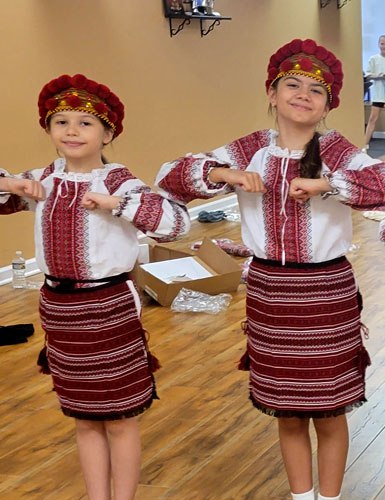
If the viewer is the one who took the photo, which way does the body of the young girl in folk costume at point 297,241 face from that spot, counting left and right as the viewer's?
facing the viewer

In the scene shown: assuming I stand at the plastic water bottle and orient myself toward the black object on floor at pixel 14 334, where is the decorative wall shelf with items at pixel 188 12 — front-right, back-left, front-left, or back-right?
back-left

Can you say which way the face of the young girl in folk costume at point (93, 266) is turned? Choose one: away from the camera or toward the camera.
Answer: toward the camera

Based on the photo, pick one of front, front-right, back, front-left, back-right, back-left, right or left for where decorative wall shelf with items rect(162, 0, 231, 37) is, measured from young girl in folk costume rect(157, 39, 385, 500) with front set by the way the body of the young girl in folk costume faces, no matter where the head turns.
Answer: back

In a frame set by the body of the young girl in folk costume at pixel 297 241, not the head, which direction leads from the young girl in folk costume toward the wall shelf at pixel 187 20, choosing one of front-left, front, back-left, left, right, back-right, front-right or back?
back

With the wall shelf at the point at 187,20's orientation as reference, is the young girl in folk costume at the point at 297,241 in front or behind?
in front

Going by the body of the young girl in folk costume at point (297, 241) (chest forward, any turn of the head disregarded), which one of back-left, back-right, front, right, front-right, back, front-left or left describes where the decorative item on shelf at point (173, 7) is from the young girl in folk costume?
back

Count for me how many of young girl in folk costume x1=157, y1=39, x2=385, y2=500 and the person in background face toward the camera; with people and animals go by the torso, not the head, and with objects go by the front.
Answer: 2

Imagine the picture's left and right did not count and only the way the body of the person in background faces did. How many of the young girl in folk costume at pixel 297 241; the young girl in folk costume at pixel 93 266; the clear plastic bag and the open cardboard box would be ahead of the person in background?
4

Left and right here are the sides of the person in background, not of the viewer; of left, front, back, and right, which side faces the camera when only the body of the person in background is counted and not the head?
front

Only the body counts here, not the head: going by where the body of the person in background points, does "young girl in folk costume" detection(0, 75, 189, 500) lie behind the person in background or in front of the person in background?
in front

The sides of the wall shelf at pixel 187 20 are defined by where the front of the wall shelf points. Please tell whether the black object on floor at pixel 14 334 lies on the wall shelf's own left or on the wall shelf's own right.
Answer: on the wall shelf's own right

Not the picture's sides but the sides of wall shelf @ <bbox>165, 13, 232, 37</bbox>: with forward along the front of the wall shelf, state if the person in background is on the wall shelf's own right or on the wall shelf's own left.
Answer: on the wall shelf's own left

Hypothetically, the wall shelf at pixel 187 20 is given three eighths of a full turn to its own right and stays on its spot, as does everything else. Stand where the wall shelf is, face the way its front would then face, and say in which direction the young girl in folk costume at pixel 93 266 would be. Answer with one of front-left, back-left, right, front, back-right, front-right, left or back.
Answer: left

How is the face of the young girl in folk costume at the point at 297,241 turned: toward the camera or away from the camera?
toward the camera

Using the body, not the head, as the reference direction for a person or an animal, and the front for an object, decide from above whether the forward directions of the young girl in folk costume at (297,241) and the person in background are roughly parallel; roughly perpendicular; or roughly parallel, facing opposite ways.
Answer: roughly parallel
